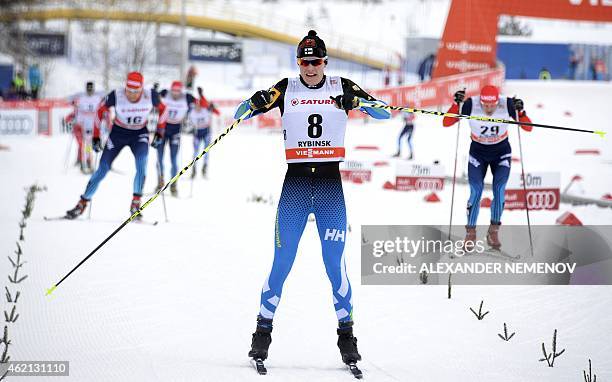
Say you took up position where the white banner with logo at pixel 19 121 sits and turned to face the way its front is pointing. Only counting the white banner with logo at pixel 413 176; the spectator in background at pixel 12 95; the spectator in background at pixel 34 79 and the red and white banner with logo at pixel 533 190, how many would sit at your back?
2

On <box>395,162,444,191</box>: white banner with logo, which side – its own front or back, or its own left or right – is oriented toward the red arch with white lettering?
back

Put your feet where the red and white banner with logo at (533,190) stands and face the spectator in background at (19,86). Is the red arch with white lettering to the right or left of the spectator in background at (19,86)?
right

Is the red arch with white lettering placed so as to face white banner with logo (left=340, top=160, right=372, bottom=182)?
yes

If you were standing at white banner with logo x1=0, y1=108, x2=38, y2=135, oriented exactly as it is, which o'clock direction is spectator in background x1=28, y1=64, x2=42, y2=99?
The spectator in background is roughly at 6 o'clock from the white banner with logo.

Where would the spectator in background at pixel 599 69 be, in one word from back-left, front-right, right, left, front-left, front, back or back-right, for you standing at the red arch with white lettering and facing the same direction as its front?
back-left

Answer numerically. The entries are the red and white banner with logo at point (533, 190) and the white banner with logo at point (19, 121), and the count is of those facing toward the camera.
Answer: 2

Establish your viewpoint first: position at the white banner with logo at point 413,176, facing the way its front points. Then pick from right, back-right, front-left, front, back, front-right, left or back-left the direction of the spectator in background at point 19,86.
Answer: back-right

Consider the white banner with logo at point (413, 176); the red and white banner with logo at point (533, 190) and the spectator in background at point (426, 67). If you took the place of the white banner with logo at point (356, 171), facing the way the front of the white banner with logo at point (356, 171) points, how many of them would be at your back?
1

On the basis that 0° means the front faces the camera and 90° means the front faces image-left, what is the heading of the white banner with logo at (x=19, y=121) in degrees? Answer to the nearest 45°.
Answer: approximately 0°

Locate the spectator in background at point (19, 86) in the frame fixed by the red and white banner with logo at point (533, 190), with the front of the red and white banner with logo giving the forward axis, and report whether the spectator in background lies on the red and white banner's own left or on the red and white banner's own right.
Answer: on the red and white banner's own right
